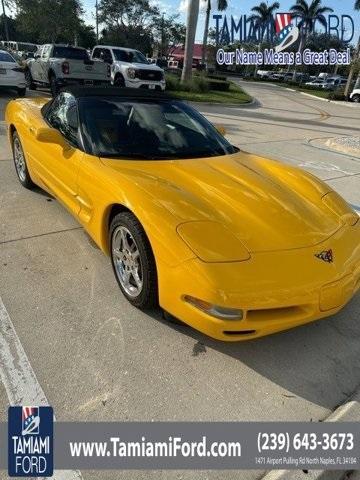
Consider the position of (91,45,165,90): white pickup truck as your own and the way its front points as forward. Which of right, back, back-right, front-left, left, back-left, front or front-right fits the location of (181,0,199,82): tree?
left

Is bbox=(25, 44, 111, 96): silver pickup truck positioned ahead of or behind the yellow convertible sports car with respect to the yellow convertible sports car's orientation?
behind

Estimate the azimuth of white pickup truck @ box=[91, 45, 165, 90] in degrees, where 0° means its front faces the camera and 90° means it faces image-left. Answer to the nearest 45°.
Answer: approximately 315°

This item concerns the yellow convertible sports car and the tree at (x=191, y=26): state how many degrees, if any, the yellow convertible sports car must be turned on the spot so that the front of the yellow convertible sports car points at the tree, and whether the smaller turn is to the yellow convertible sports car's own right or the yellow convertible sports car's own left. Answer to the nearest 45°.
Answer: approximately 135° to the yellow convertible sports car's own left

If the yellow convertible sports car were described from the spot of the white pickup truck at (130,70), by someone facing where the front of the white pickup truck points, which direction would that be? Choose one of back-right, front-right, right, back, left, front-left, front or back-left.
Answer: front-right

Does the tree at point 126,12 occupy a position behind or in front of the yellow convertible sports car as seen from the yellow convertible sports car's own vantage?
behind

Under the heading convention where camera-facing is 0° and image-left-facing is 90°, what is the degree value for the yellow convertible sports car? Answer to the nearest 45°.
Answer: approximately 315°

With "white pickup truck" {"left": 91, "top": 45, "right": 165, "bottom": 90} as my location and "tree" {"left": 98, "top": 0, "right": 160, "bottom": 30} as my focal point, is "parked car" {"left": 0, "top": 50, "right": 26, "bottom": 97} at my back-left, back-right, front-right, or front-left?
back-left

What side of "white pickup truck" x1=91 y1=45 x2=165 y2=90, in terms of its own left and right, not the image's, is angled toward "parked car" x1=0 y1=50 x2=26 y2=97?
right

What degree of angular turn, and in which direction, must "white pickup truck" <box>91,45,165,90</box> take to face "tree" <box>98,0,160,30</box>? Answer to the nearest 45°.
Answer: approximately 135° to its left

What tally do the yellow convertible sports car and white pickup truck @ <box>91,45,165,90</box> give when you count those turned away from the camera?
0

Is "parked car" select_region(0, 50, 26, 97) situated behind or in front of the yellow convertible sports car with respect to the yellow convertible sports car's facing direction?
behind
